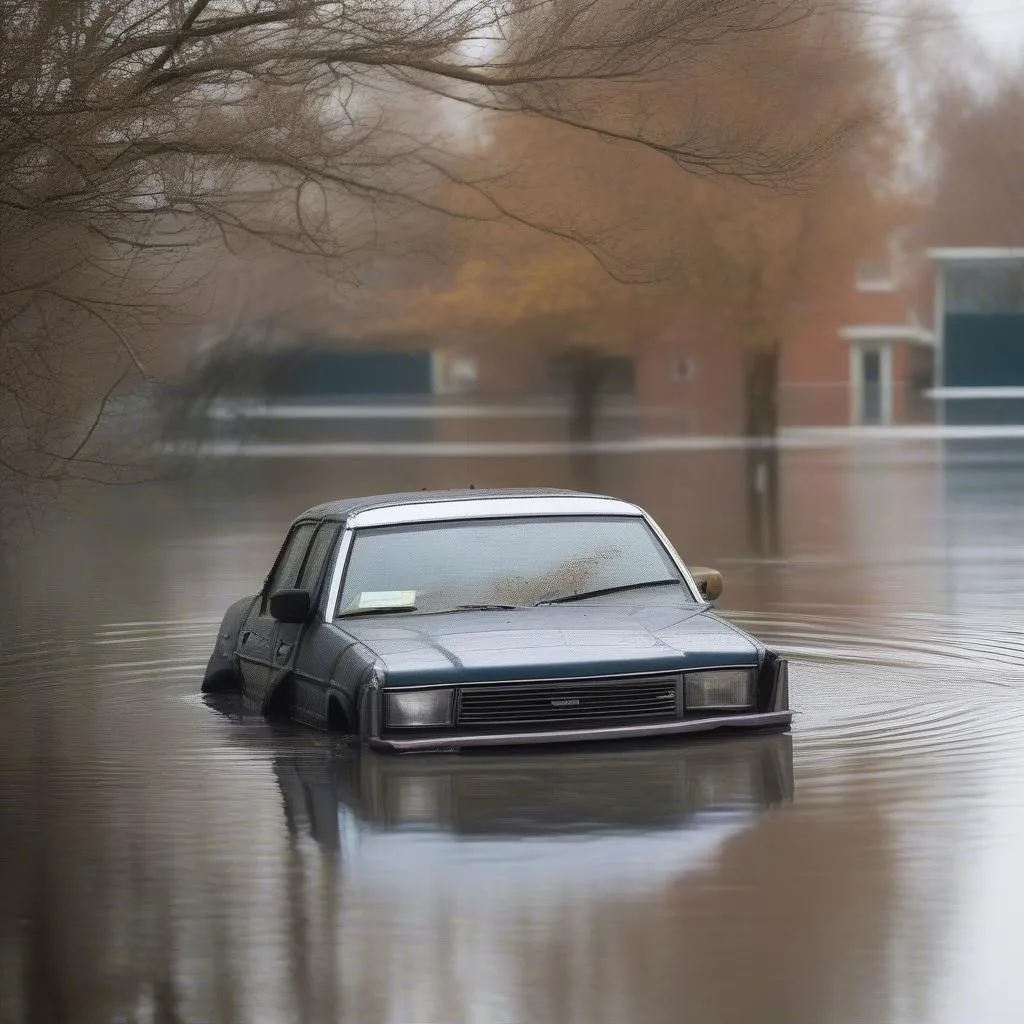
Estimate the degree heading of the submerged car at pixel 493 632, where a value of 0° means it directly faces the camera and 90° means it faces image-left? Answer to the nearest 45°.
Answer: approximately 315°
